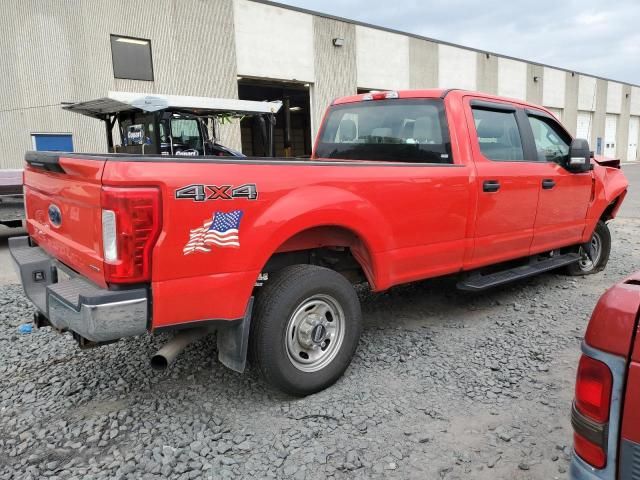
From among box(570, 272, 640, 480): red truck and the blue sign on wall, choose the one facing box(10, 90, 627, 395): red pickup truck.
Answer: the blue sign on wall

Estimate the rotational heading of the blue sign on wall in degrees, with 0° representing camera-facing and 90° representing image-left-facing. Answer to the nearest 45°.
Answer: approximately 0°

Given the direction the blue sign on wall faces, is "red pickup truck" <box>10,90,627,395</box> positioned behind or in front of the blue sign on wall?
in front

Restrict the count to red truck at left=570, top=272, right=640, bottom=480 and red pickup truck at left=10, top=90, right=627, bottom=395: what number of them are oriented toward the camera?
0

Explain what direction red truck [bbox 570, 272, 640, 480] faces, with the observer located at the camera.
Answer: facing away from the viewer and to the right of the viewer

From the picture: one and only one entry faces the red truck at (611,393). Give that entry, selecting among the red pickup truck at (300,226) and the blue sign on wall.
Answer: the blue sign on wall

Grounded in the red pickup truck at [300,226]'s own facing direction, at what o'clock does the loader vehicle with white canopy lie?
The loader vehicle with white canopy is roughly at 10 o'clock from the red pickup truck.

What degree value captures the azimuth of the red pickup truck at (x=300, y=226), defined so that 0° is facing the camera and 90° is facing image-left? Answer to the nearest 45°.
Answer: approximately 225°

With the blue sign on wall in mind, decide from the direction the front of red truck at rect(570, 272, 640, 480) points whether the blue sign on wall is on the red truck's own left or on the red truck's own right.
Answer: on the red truck's own left

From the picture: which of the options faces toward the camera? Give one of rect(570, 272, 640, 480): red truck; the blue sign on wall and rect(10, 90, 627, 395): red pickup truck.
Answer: the blue sign on wall
